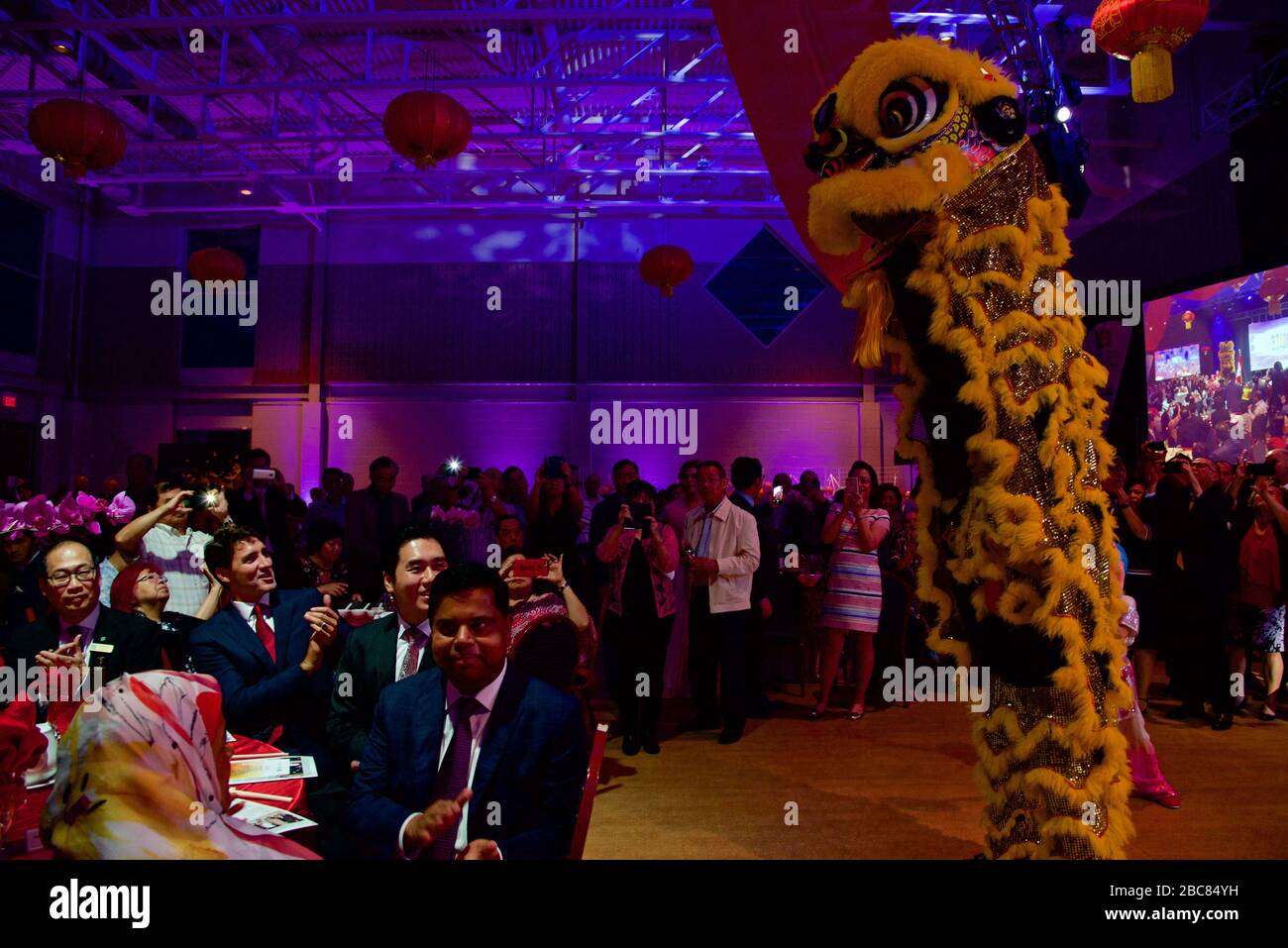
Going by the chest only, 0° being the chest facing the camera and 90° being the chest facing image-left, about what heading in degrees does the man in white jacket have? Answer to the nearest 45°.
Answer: approximately 45°

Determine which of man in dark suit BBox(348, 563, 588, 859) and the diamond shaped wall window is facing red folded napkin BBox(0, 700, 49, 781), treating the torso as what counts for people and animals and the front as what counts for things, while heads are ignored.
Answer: the diamond shaped wall window

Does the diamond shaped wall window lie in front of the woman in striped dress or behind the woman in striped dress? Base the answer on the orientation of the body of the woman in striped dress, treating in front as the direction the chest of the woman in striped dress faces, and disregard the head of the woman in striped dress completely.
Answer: behind

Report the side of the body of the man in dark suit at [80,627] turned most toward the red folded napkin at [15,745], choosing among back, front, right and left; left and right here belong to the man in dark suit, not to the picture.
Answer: front

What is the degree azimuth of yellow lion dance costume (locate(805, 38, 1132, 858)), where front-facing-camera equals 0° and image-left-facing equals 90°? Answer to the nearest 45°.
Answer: approximately 90°

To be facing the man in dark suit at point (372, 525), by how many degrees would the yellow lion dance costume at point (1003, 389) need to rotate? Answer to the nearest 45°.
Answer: approximately 45° to its right

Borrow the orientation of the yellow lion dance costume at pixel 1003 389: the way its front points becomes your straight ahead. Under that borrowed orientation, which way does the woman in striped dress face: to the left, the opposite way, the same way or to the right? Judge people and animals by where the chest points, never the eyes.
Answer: to the left
